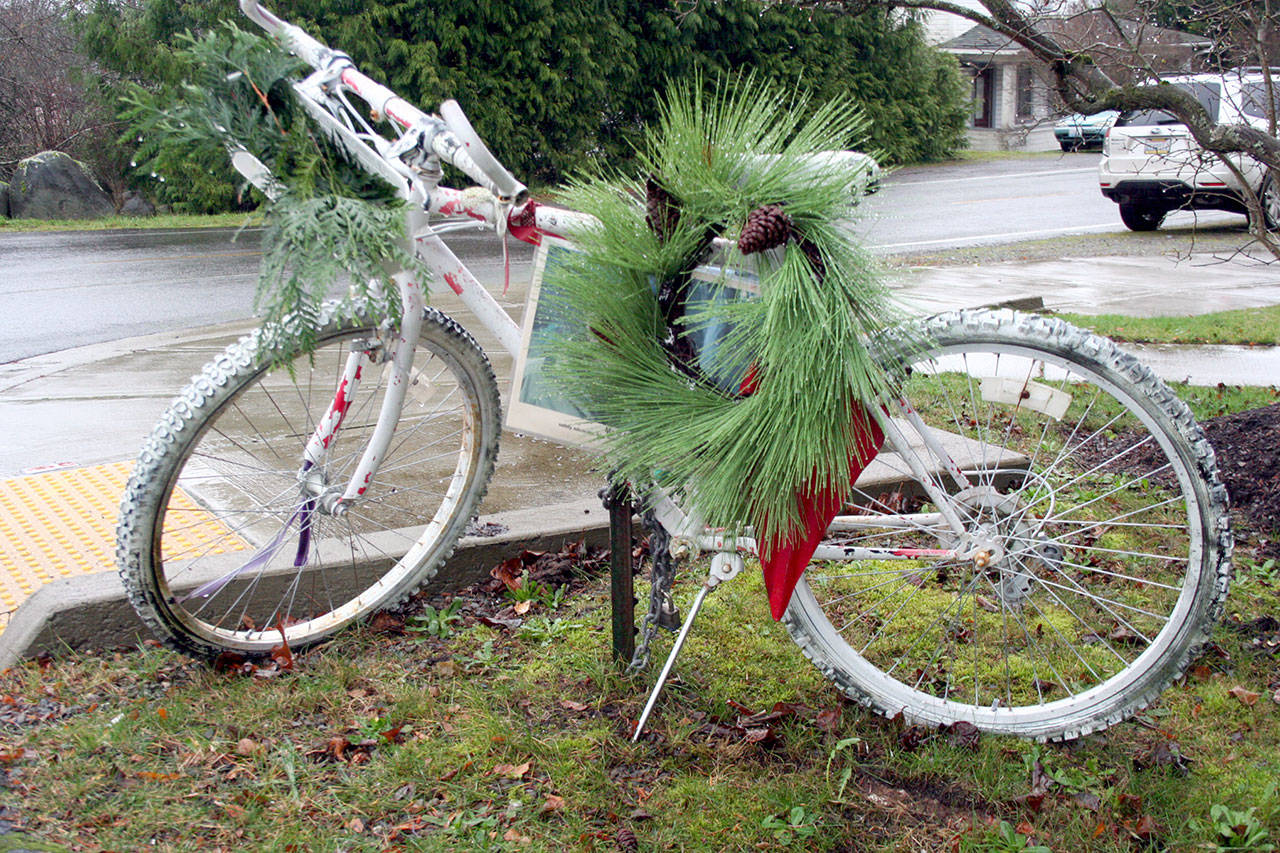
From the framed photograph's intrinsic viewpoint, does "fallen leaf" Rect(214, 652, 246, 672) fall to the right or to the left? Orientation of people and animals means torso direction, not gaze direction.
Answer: on its right

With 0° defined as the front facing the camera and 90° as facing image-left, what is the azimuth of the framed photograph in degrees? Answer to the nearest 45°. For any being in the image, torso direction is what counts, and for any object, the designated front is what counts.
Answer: approximately 0°

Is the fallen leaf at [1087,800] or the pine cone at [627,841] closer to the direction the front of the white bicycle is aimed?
the pine cone

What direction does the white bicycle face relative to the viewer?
to the viewer's left

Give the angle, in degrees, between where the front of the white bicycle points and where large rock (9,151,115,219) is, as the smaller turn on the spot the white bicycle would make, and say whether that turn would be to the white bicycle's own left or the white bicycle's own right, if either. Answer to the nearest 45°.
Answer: approximately 45° to the white bicycle's own right
